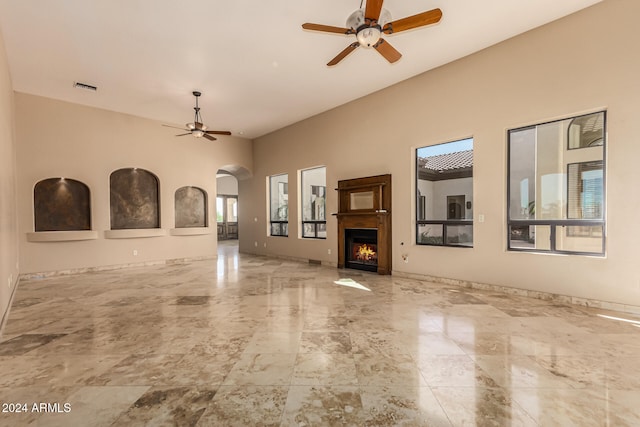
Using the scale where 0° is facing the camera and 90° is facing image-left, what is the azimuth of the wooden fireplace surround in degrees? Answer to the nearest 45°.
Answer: approximately 45°

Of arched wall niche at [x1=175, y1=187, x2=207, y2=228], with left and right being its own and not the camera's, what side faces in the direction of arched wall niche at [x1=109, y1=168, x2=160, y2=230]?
right

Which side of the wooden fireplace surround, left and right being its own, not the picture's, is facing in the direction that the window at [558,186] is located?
left

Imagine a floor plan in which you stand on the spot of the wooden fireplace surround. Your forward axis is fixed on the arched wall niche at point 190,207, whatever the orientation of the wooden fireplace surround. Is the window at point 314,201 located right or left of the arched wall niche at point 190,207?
right

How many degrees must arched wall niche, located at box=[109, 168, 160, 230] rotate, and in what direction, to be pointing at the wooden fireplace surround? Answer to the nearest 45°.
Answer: approximately 45° to its left

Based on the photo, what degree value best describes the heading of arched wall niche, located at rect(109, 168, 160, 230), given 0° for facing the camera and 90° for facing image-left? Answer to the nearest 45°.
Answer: approximately 0°

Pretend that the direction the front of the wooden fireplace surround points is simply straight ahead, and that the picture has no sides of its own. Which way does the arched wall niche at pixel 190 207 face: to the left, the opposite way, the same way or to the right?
to the left

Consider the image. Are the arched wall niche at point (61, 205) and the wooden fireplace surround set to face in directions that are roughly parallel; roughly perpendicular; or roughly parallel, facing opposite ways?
roughly perpendicular

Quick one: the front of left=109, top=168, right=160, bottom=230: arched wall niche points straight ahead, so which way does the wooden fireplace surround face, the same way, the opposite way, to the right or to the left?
to the right

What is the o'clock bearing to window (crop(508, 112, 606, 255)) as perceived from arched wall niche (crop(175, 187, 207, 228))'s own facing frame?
The window is roughly at 11 o'clock from the arched wall niche.
